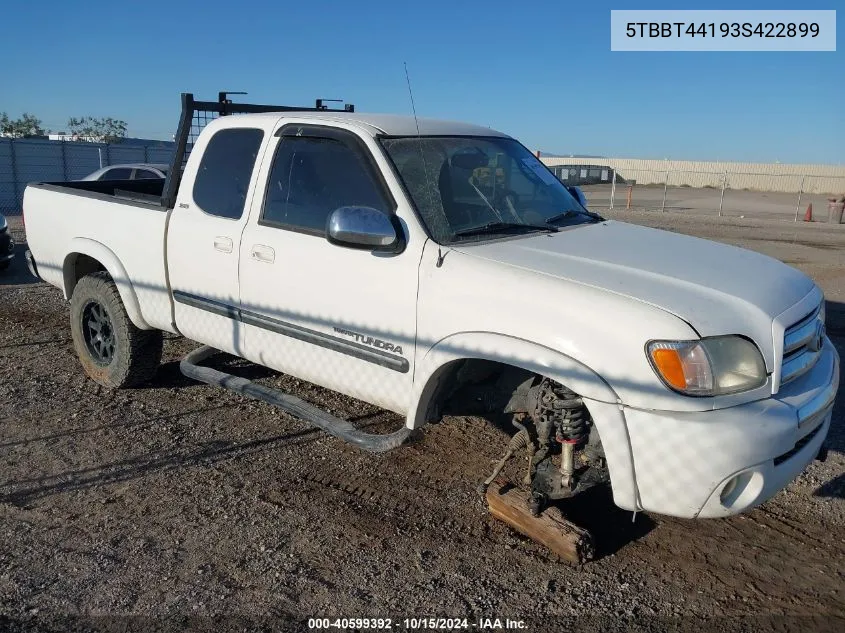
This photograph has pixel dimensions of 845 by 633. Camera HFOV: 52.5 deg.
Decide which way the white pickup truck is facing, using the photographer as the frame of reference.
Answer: facing the viewer and to the right of the viewer

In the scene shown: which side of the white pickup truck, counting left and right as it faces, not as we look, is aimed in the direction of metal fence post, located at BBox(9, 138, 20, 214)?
back

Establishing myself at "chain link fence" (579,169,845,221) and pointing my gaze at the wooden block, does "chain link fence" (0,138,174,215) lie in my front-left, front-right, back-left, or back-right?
front-right

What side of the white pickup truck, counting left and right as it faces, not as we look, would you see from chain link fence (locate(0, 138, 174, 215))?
back
